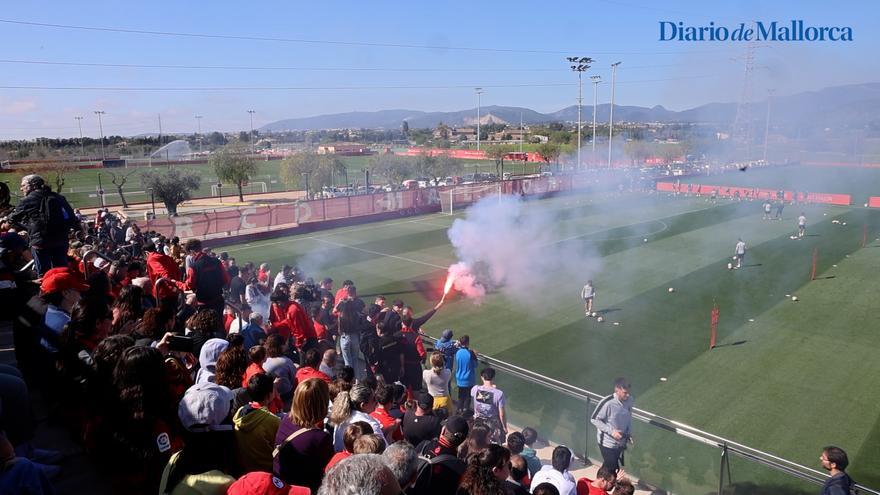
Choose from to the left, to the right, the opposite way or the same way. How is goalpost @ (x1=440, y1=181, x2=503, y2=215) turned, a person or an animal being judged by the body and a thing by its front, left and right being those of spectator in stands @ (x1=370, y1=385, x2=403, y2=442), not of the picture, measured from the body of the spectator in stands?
to the right

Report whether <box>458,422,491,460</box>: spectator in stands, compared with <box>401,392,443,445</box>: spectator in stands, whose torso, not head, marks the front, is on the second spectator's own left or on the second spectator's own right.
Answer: on the second spectator's own right

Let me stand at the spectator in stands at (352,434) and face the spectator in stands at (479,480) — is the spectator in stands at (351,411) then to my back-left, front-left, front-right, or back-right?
back-left

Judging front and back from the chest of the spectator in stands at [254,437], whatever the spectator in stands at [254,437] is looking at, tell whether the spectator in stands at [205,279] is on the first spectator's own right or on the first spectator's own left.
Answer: on the first spectator's own left

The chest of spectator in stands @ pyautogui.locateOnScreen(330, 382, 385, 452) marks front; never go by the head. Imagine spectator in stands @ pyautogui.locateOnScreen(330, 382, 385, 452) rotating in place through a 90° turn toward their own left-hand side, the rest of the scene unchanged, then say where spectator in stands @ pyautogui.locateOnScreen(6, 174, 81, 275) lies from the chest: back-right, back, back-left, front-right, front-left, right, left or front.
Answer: front

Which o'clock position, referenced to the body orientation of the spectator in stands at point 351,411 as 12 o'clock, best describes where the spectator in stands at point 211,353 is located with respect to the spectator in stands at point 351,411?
the spectator in stands at point 211,353 is roughly at 9 o'clock from the spectator in stands at point 351,411.

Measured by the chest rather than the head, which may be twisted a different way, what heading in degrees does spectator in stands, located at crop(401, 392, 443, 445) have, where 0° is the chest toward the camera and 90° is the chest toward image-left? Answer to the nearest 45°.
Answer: approximately 225°

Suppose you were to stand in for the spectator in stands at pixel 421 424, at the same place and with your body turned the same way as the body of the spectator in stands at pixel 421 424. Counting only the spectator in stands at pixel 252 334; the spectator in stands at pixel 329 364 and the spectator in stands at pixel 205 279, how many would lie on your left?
3

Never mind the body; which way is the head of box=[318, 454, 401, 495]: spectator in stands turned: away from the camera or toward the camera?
away from the camera

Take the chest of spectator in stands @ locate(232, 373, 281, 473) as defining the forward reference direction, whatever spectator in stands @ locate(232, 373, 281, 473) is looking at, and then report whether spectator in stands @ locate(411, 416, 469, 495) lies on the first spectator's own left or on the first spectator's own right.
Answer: on the first spectator's own right

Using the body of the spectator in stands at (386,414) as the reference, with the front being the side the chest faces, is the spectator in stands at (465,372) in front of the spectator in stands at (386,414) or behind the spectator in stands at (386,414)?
in front

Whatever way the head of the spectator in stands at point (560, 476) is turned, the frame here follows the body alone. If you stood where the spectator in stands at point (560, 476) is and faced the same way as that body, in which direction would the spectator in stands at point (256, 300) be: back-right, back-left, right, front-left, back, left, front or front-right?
left

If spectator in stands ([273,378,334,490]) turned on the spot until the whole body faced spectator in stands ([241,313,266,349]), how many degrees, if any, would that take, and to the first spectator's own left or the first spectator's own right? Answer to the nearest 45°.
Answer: approximately 45° to the first spectator's own left
